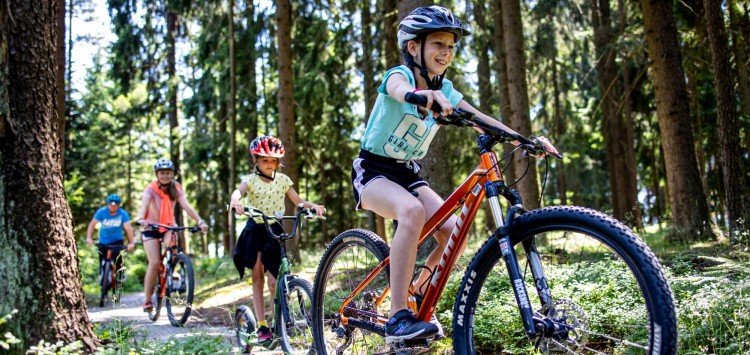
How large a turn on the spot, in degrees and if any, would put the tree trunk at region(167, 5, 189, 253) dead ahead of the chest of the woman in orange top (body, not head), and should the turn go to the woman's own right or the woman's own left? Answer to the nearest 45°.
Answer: approximately 135° to the woman's own left

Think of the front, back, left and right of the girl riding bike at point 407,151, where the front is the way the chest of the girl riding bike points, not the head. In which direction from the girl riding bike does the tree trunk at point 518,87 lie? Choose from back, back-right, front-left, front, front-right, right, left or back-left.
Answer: back-left

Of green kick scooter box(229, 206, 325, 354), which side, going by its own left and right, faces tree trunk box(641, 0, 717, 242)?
left

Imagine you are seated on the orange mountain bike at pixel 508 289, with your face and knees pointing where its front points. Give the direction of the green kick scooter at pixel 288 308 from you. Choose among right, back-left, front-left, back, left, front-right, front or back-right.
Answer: back

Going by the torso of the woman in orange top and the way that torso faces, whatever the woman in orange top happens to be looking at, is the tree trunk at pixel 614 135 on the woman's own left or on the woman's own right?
on the woman's own left

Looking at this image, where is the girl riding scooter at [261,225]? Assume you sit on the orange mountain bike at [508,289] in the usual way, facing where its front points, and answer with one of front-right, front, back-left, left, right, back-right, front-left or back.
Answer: back

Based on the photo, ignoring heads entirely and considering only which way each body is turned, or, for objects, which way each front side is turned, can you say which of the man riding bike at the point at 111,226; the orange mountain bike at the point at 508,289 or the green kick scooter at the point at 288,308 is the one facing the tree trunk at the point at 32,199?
the man riding bike

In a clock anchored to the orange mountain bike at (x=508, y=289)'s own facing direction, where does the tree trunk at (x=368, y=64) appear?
The tree trunk is roughly at 7 o'clock from the orange mountain bike.
